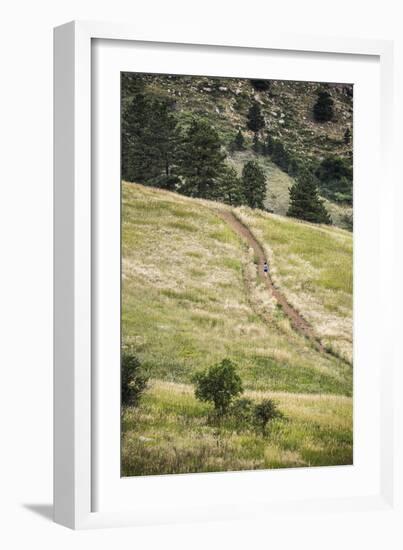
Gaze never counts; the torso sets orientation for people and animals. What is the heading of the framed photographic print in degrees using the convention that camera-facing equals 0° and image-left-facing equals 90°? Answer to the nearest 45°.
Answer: approximately 315°
